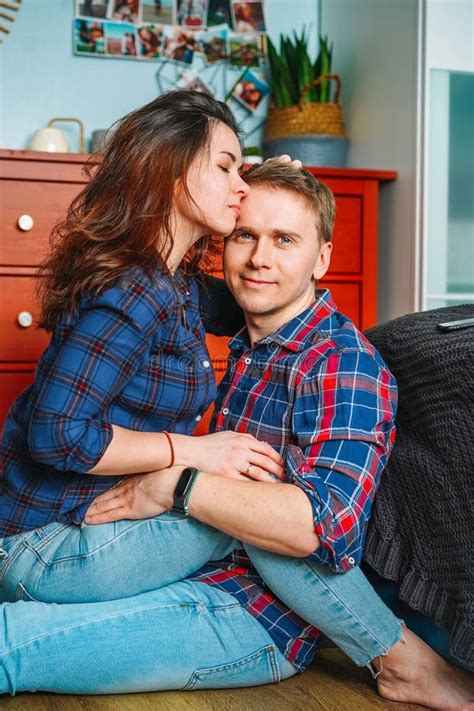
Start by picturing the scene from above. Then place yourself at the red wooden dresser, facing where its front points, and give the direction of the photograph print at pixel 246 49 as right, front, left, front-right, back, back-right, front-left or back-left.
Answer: back-left

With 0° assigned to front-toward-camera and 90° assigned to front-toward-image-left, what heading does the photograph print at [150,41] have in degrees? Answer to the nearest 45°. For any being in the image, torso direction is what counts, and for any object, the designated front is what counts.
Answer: approximately 0°

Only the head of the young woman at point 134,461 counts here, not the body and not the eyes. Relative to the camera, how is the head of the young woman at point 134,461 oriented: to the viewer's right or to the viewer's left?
to the viewer's right

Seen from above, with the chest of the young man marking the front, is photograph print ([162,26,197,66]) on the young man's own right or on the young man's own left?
on the young man's own right

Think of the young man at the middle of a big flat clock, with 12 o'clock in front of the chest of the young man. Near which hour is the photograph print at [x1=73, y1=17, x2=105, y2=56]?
The photograph print is roughly at 4 o'clock from the young man.
